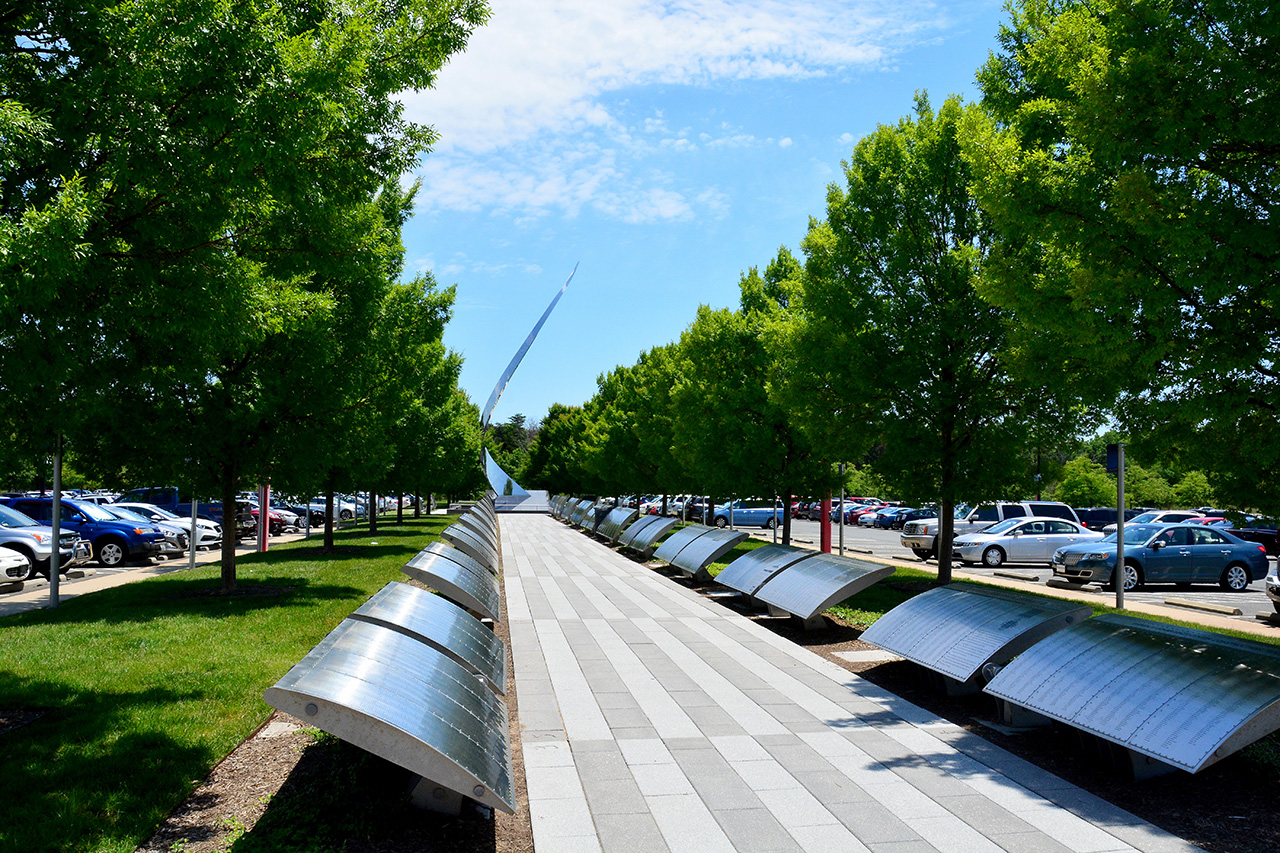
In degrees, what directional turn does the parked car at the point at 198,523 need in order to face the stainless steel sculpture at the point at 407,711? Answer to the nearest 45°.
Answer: approximately 45° to its right

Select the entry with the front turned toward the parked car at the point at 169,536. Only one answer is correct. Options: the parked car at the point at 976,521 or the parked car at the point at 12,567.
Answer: the parked car at the point at 976,521

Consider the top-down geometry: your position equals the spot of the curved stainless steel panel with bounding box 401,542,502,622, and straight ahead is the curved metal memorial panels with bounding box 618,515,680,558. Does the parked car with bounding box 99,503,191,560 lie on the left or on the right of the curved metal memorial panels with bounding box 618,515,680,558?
left

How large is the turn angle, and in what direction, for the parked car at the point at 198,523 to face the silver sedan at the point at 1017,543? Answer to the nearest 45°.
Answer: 0° — it already faces it

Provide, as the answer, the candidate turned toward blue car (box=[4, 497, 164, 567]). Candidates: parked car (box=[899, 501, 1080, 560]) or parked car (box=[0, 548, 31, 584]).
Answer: parked car (box=[899, 501, 1080, 560])

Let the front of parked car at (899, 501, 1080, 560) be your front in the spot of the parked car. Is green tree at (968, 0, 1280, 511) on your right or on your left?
on your left

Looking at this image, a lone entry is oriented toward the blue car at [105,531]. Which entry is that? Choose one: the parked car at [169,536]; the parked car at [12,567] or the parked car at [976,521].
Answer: the parked car at [976,521]

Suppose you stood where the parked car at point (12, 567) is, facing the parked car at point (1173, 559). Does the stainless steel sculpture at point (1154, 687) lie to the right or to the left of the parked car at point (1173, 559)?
right

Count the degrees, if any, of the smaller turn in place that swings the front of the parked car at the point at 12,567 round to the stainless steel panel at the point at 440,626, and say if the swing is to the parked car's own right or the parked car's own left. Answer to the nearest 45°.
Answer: approximately 45° to the parked car's own right

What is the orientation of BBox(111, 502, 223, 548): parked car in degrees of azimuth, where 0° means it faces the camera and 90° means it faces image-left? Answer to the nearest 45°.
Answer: approximately 315°

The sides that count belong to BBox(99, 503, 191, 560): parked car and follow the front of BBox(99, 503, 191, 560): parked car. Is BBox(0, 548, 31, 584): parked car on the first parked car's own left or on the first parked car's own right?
on the first parked car's own right

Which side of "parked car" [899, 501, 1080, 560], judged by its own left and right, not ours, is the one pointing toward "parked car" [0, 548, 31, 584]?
front

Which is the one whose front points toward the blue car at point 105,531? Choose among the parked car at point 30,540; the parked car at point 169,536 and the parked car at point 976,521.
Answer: the parked car at point 976,521
